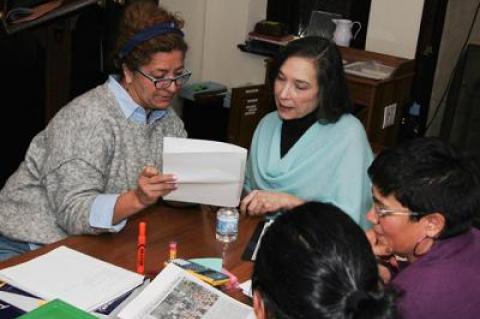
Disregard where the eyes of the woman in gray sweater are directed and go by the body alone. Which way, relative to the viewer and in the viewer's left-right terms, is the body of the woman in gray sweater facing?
facing the viewer and to the right of the viewer

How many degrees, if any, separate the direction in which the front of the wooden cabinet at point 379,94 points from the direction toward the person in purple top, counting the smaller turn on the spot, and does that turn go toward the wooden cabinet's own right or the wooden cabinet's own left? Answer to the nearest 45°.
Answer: approximately 45° to the wooden cabinet's own left

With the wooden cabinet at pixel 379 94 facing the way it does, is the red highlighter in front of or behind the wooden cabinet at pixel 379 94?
in front

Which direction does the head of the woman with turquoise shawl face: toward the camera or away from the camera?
toward the camera

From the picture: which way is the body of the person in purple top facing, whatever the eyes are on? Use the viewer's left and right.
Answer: facing to the left of the viewer

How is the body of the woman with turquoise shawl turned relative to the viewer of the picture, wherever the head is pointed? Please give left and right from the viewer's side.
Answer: facing the viewer and to the left of the viewer

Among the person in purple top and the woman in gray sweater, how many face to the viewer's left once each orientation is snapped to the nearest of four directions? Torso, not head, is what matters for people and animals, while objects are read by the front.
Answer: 1

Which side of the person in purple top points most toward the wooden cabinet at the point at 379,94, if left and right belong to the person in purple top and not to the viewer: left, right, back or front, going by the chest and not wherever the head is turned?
right

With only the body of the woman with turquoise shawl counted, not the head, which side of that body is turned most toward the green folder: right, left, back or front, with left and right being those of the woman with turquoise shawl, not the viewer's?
front

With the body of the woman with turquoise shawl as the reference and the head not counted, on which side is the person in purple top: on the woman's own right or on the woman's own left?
on the woman's own left

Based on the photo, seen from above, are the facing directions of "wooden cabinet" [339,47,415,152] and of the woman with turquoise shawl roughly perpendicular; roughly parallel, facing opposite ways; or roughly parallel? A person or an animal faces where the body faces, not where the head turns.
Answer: roughly parallel

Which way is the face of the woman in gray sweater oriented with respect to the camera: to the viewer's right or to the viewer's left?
to the viewer's right
